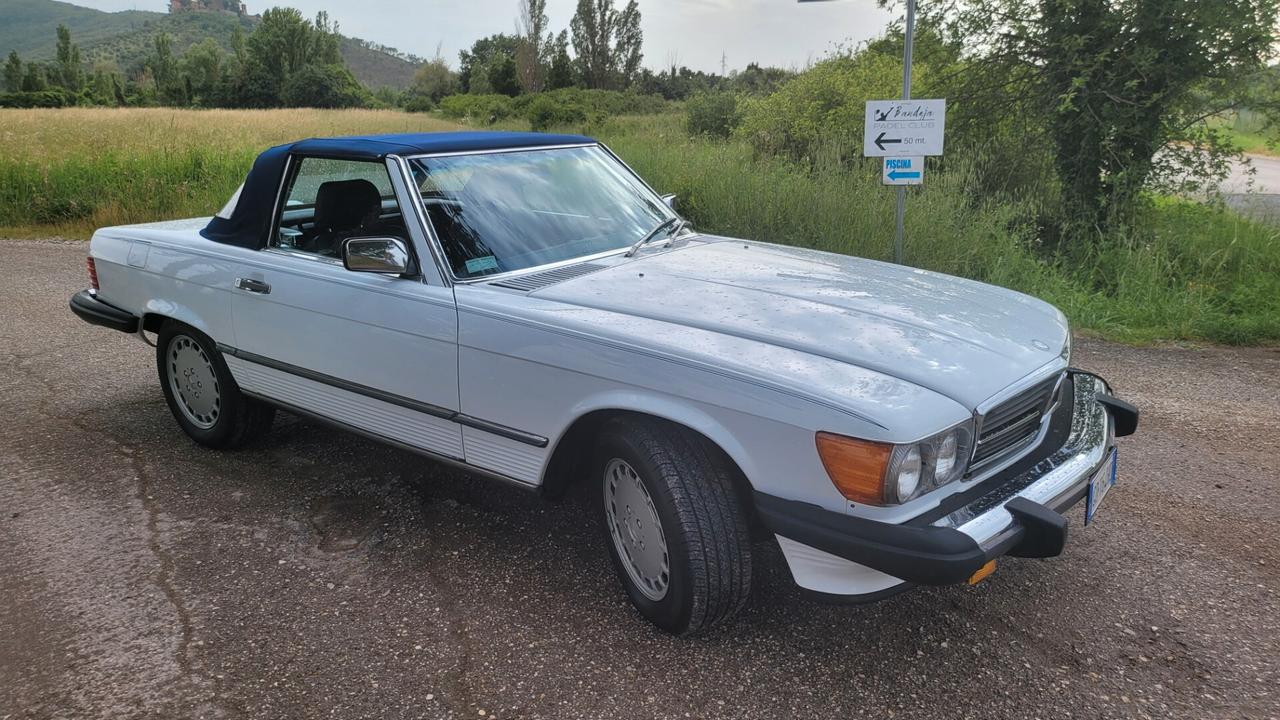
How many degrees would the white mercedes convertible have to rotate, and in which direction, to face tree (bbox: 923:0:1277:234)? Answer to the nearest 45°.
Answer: approximately 90° to its left

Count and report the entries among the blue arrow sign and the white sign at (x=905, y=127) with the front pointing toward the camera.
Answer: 2

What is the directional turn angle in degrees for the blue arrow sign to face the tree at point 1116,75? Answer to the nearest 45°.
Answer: approximately 135° to its left

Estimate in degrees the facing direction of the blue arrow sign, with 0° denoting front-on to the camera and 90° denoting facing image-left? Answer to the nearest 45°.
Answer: approximately 0°

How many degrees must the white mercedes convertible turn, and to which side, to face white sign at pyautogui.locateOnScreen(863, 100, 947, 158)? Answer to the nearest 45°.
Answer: approximately 90° to its left

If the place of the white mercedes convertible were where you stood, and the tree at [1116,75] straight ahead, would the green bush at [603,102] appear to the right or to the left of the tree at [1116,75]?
left

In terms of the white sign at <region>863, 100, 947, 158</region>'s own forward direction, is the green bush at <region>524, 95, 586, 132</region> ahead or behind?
behind

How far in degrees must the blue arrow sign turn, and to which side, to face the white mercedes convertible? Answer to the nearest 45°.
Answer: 0° — it already faces it

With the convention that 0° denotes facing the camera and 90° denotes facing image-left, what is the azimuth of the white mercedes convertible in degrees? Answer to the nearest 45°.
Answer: approximately 315°
